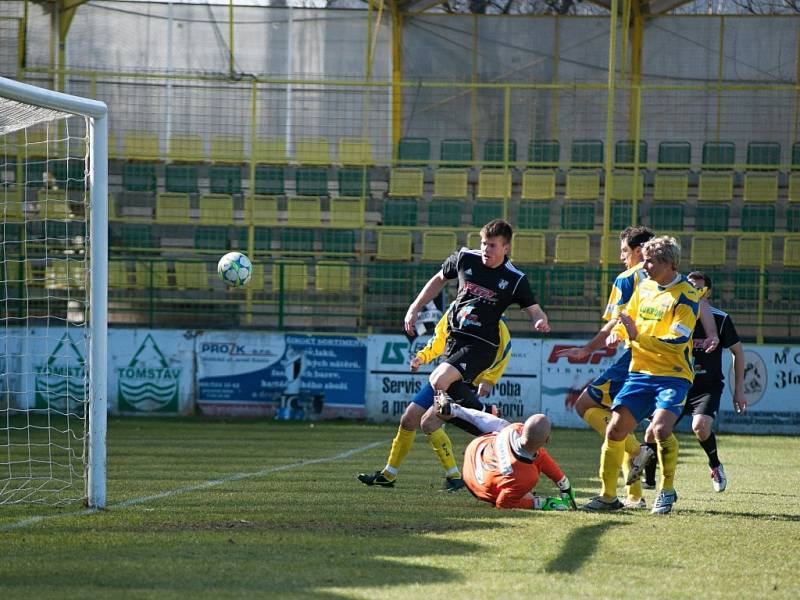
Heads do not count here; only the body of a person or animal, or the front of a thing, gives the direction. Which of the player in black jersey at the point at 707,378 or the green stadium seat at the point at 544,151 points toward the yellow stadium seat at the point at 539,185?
the green stadium seat

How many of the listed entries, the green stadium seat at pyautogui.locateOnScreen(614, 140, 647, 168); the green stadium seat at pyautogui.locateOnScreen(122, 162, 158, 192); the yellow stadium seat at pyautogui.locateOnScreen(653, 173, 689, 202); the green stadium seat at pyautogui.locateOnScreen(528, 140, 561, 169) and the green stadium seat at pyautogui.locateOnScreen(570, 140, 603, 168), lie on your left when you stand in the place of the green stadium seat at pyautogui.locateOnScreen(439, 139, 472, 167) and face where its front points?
4

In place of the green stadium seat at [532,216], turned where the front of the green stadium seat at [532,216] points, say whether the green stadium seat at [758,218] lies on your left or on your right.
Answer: on your left

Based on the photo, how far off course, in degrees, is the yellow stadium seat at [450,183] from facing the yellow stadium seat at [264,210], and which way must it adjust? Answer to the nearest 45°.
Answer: approximately 90° to its right

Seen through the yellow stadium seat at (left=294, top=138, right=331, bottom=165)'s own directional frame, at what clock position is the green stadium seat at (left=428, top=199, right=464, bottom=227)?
The green stadium seat is roughly at 10 o'clock from the yellow stadium seat.

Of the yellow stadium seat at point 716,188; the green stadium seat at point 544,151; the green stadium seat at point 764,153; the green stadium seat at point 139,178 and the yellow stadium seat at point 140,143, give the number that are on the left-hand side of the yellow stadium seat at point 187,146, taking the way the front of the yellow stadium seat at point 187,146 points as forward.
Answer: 3

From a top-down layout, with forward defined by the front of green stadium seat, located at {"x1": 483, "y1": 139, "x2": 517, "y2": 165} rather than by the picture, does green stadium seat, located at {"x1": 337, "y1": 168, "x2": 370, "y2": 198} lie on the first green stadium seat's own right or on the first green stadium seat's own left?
on the first green stadium seat's own right

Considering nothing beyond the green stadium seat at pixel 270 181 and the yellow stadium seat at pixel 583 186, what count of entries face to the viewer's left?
0

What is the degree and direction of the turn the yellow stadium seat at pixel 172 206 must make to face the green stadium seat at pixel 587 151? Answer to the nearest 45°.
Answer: approximately 90° to its left

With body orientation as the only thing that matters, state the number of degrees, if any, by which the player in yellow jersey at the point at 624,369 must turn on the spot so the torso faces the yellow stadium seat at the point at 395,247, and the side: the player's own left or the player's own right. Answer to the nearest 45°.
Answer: approximately 90° to the player's own right

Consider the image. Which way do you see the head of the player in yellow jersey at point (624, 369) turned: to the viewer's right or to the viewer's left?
to the viewer's left

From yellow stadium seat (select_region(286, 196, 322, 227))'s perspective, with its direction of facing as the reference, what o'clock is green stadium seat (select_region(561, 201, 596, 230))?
The green stadium seat is roughly at 9 o'clock from the yellow stadium seat.

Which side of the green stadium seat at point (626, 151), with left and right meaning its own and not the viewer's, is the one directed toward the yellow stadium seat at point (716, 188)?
left

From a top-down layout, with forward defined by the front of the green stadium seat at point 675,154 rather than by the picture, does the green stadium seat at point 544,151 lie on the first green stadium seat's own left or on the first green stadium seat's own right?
on the first green stadium seat's own right

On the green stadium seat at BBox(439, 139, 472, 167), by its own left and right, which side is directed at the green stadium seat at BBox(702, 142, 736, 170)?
left
